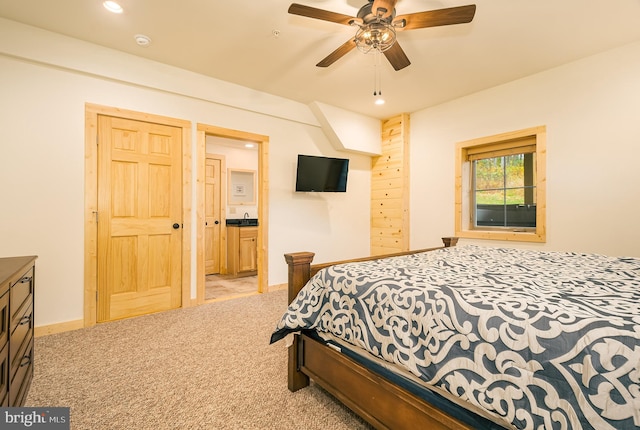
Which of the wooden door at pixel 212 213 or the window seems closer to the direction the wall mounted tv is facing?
the window

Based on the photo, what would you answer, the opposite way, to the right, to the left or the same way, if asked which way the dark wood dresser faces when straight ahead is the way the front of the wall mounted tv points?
to the left

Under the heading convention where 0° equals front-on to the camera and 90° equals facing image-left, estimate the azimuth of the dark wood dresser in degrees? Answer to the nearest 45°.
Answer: approximately 270°

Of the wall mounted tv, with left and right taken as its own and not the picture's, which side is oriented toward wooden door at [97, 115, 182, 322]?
right

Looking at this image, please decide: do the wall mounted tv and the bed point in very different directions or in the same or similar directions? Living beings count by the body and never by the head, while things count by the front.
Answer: very different directions

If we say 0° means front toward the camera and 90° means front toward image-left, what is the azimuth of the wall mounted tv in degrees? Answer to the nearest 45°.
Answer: approximately 315°

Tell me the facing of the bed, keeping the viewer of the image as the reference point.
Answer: facing away from the viewer and to the left of the viewer

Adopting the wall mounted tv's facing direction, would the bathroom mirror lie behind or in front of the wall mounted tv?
behind

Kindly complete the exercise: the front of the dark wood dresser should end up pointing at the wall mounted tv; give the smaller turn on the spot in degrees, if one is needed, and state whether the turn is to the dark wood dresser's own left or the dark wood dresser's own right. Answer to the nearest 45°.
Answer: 0° — it already faces it

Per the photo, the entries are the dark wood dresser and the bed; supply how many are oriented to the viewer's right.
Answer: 1
